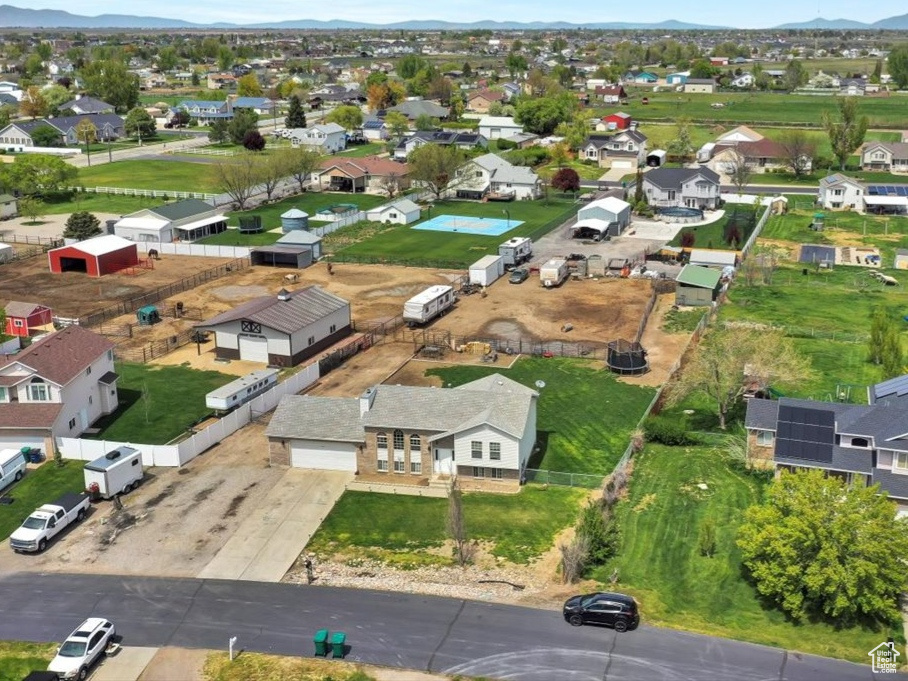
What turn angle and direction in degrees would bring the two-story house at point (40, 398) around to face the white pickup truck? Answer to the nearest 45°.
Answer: approximately 45° to its left

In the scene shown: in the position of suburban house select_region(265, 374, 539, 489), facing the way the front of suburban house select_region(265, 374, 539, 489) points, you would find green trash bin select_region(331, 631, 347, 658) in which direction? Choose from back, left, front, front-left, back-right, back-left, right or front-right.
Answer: front

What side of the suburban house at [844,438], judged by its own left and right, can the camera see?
front

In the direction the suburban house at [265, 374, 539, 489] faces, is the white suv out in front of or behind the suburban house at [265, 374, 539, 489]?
in front

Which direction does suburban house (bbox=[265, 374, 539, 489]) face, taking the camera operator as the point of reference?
facing the viewer

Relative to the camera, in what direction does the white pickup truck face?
facing the viewer and to the left of the viewer

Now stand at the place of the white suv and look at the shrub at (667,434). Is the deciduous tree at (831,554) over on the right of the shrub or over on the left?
right
